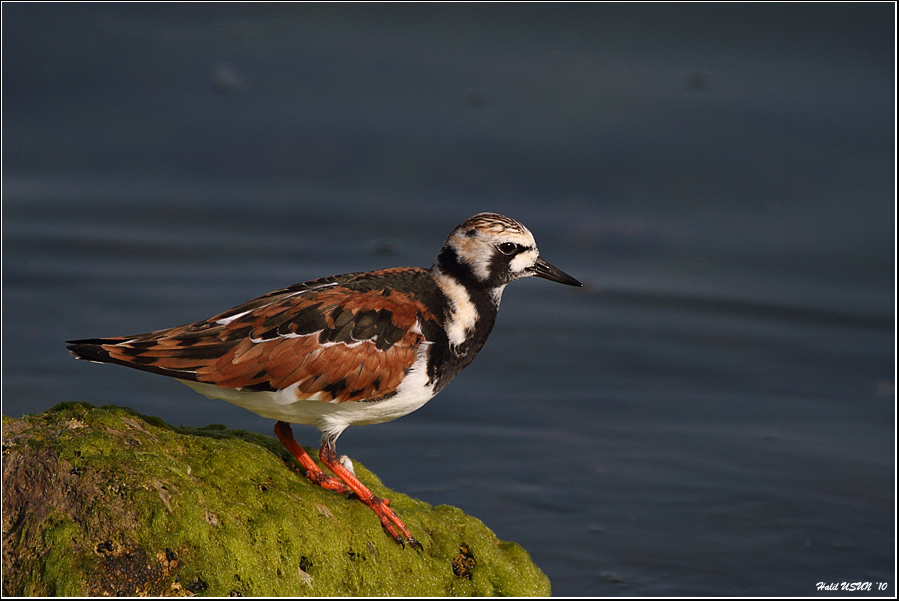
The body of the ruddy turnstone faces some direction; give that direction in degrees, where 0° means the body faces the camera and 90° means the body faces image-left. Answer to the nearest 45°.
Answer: approximately 270°
